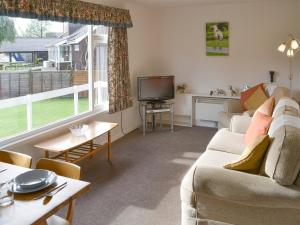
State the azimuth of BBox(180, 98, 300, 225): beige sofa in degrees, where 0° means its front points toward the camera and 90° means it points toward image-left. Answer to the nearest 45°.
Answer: approximately 90°

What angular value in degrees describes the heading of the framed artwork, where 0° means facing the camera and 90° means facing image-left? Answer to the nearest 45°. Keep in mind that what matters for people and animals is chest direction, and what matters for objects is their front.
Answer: approximately 0°

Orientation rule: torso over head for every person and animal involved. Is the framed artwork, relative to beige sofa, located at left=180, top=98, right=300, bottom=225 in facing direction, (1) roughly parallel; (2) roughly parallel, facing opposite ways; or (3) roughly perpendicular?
roughly perpendicular

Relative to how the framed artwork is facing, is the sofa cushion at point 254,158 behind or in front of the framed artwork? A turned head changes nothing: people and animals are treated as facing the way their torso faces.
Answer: in front

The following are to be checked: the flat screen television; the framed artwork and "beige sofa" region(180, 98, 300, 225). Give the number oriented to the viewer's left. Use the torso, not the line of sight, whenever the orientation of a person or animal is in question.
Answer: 1

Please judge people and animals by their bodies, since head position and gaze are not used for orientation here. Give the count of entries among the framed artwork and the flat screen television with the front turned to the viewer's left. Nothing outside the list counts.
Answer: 0

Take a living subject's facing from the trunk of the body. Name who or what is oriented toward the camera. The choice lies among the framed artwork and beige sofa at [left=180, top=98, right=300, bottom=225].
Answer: the framed artwork

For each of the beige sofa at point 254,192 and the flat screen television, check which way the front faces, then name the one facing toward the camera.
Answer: the flat screen television

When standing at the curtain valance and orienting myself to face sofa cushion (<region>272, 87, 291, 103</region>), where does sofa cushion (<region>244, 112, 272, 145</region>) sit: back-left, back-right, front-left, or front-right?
front-right

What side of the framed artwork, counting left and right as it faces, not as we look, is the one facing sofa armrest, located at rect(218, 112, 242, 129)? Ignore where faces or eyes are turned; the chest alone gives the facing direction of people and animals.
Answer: front

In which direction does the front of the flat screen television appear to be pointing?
toward the camera

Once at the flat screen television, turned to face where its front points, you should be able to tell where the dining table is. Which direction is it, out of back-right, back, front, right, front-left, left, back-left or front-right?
front
